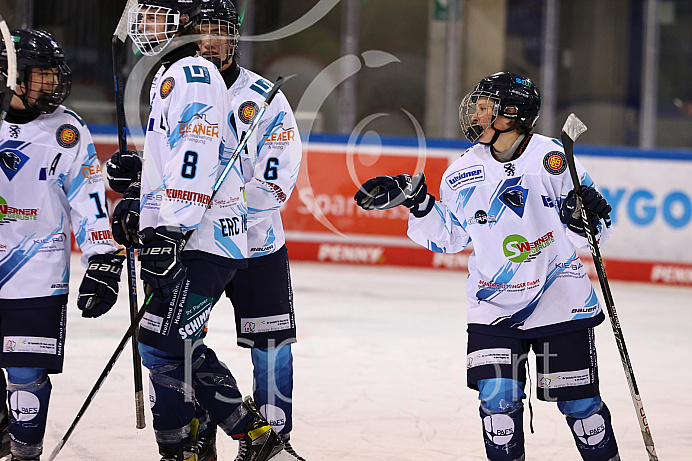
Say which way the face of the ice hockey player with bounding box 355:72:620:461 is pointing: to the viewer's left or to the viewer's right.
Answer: to the viewer's left

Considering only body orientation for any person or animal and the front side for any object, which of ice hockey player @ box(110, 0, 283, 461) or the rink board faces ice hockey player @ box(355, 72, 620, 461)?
the rink board

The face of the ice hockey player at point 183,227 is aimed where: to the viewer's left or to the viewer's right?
to the viewer's left
